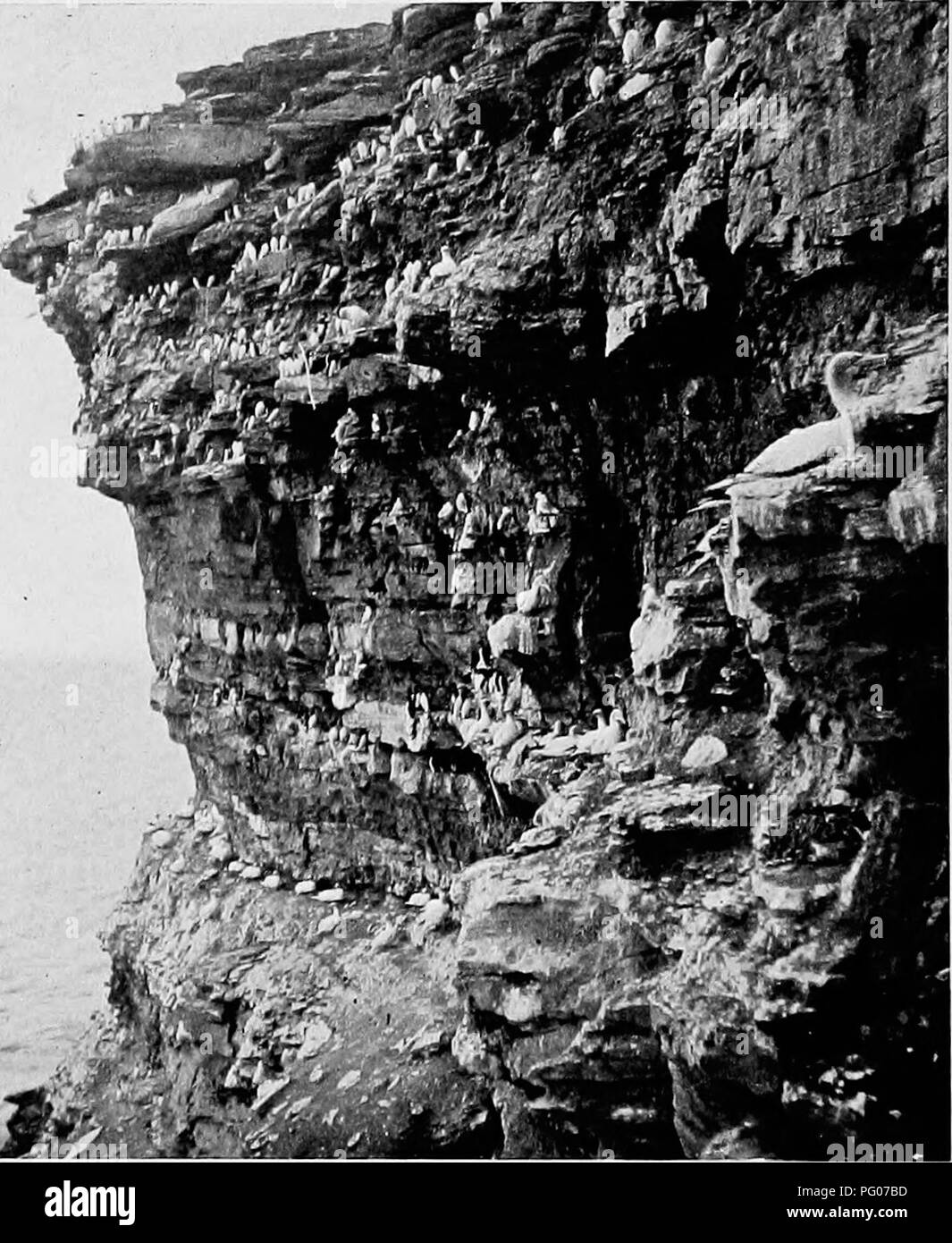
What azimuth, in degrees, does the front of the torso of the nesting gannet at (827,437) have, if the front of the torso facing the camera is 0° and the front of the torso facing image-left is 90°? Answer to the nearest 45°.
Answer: approximately 270°
